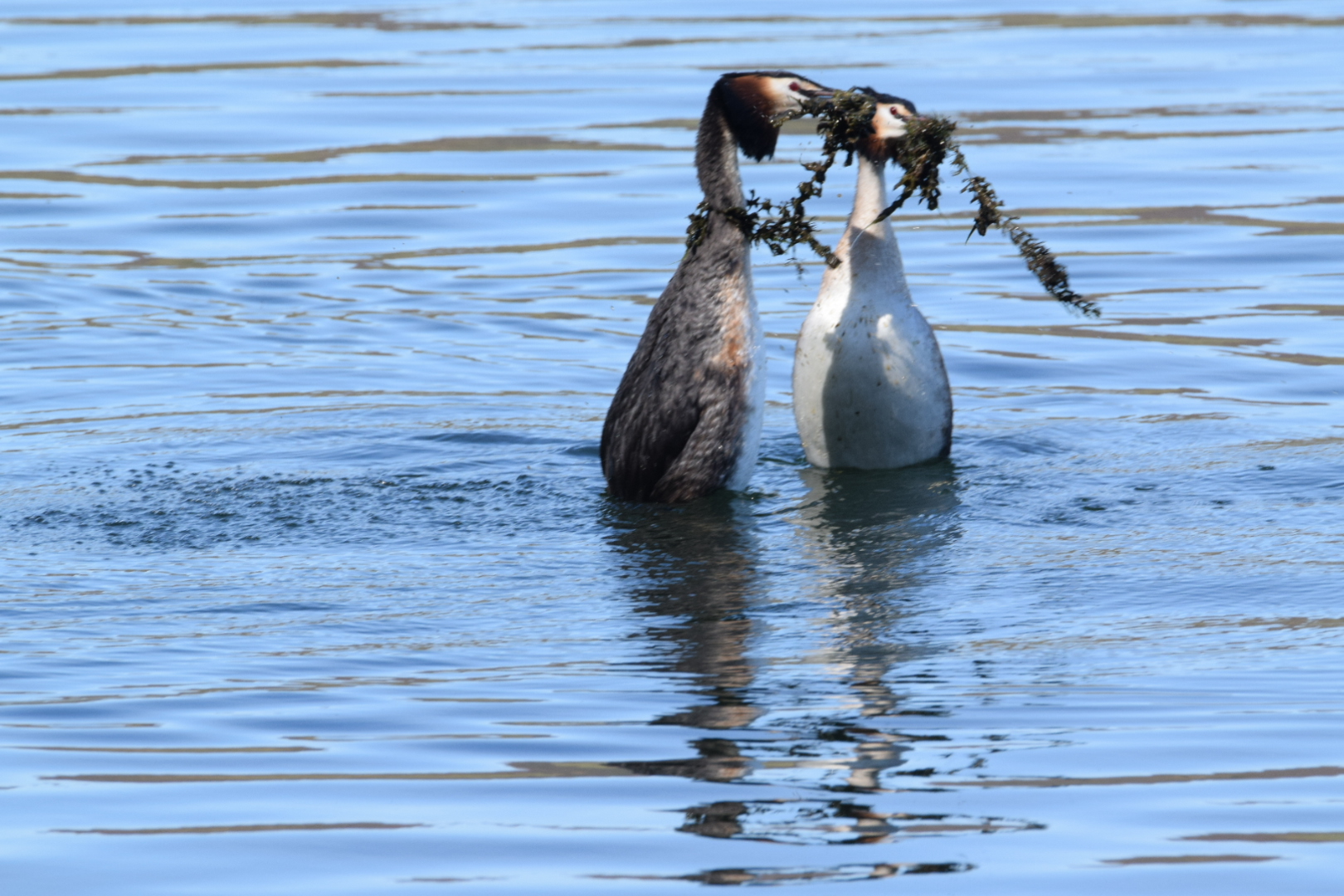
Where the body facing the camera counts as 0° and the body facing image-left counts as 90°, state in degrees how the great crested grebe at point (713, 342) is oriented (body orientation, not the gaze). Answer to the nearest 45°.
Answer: approximately 225°

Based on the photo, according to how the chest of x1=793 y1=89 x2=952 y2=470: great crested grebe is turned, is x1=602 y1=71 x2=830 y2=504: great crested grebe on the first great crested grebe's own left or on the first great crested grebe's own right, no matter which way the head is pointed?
on the first great crested grebe's own right

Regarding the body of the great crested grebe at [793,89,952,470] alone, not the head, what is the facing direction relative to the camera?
toward the camera

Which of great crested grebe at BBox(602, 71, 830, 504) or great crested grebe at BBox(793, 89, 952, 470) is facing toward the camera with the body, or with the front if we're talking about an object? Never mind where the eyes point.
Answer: great crested grebe at BBox(793, 89, 952, 470)

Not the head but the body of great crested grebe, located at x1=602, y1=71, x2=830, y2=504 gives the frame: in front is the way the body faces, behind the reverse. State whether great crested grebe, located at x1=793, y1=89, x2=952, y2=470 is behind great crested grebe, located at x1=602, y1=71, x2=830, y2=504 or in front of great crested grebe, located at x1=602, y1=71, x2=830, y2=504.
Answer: in front

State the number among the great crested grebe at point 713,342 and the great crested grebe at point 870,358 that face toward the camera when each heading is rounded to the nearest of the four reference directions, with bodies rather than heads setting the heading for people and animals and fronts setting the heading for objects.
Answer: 1
